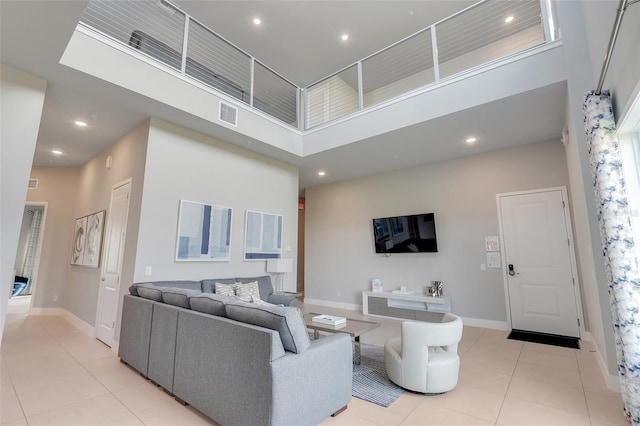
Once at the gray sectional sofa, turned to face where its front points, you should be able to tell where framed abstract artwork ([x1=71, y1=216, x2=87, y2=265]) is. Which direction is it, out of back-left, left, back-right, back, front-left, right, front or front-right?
left

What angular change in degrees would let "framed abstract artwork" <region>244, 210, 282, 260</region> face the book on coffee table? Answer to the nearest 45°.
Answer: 0° — it already faces it

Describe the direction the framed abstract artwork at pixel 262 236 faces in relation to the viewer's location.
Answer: facing the viewer and to the right of the viewer

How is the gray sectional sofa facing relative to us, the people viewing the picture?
facing away from the viewer and to the right of the viewer

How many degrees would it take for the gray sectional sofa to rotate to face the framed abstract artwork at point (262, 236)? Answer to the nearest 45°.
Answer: approximately 45° to its left

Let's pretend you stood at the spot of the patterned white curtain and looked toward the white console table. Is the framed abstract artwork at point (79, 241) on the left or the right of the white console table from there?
left

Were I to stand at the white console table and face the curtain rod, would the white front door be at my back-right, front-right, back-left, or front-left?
front-left

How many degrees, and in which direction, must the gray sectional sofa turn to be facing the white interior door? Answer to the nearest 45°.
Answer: approximately 90° to its left

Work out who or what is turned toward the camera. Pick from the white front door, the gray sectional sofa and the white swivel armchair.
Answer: the white front door

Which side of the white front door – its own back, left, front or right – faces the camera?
front

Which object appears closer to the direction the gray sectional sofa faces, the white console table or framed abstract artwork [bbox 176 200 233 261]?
the white console table

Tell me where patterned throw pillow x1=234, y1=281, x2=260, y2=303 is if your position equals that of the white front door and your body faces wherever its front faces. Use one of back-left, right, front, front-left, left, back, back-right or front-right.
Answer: front-right
